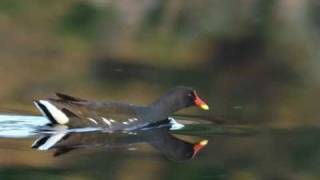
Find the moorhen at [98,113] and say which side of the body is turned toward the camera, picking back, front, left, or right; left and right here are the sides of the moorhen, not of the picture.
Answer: right
